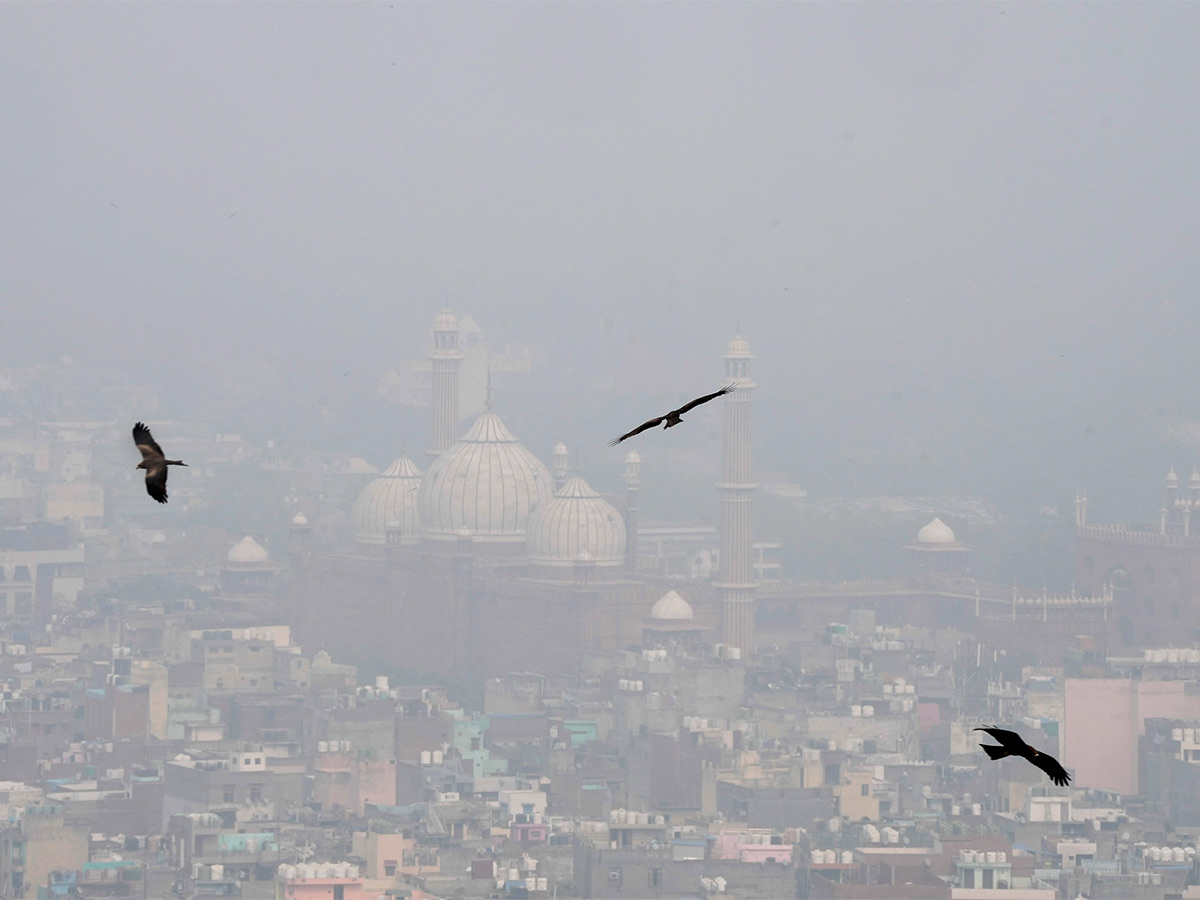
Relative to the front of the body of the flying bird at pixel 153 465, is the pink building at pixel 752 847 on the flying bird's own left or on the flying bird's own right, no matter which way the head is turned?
on the flying bird's own right

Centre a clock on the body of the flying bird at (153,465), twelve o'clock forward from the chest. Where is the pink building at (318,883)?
The pink building is roughly at 3 o'clock from the flying bird.
